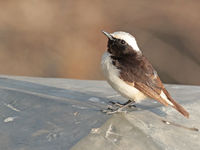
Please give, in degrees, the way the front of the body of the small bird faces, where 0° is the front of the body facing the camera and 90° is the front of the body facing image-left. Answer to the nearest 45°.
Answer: approximately 90°
